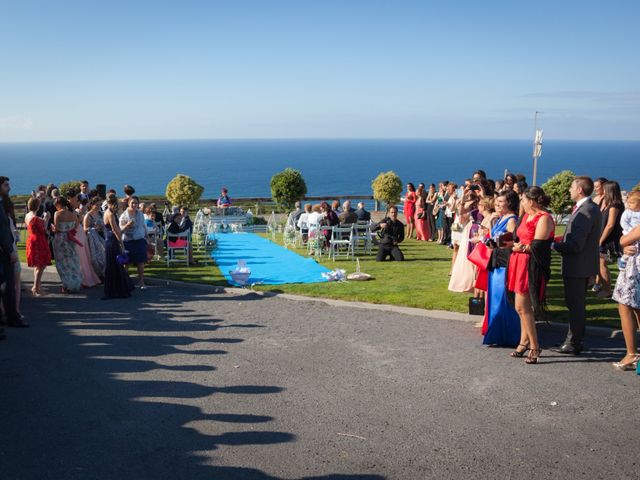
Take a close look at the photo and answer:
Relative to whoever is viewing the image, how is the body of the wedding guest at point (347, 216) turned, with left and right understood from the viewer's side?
facing away from the viewer

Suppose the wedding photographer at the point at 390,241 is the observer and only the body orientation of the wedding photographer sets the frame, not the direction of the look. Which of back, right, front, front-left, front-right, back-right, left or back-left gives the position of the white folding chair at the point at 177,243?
right

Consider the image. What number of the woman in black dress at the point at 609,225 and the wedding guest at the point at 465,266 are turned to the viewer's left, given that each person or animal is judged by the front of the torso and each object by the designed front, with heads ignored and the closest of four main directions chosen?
2

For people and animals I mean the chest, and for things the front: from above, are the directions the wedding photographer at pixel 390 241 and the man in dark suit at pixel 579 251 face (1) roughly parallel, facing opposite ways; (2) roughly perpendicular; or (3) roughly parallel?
roughly perpendicular

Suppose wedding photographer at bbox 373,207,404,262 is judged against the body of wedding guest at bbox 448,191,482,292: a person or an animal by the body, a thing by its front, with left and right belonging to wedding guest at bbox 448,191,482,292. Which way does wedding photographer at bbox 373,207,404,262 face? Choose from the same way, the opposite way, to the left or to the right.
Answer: to the left

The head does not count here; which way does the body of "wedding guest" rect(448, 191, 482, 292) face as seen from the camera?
to the viewer's left

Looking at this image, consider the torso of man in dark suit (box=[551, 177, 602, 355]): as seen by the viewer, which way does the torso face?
to the viewer's left

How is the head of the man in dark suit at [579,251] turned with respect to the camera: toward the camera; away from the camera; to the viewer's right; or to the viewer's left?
to the viewer's left

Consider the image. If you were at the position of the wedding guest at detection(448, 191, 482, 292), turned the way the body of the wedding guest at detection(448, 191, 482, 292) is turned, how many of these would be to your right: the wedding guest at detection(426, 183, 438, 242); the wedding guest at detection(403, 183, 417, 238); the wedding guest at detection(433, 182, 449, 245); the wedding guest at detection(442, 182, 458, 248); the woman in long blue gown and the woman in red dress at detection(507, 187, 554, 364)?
4

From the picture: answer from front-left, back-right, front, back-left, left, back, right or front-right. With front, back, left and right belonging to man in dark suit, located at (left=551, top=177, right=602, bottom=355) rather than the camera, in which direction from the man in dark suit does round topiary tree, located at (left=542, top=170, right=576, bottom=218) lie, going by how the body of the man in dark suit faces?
right

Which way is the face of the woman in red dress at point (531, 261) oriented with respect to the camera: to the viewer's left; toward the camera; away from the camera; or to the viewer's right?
to the viewer's left

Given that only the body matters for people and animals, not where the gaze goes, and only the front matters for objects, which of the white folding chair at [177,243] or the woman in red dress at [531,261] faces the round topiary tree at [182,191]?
the white folding chair

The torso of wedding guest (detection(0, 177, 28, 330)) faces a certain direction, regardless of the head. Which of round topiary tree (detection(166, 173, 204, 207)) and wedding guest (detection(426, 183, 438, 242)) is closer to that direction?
the wedding guest
